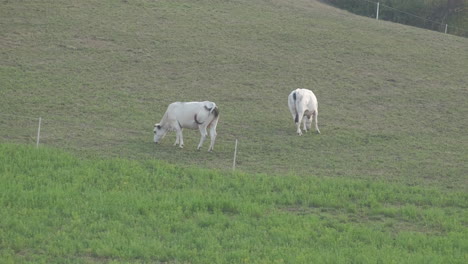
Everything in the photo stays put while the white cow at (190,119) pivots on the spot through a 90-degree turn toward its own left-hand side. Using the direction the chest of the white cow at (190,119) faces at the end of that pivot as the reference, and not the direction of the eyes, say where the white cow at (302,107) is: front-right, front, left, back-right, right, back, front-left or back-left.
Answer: back-left

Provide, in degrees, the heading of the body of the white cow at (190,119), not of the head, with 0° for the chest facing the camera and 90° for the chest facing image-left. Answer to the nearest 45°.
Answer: approximately 90°
